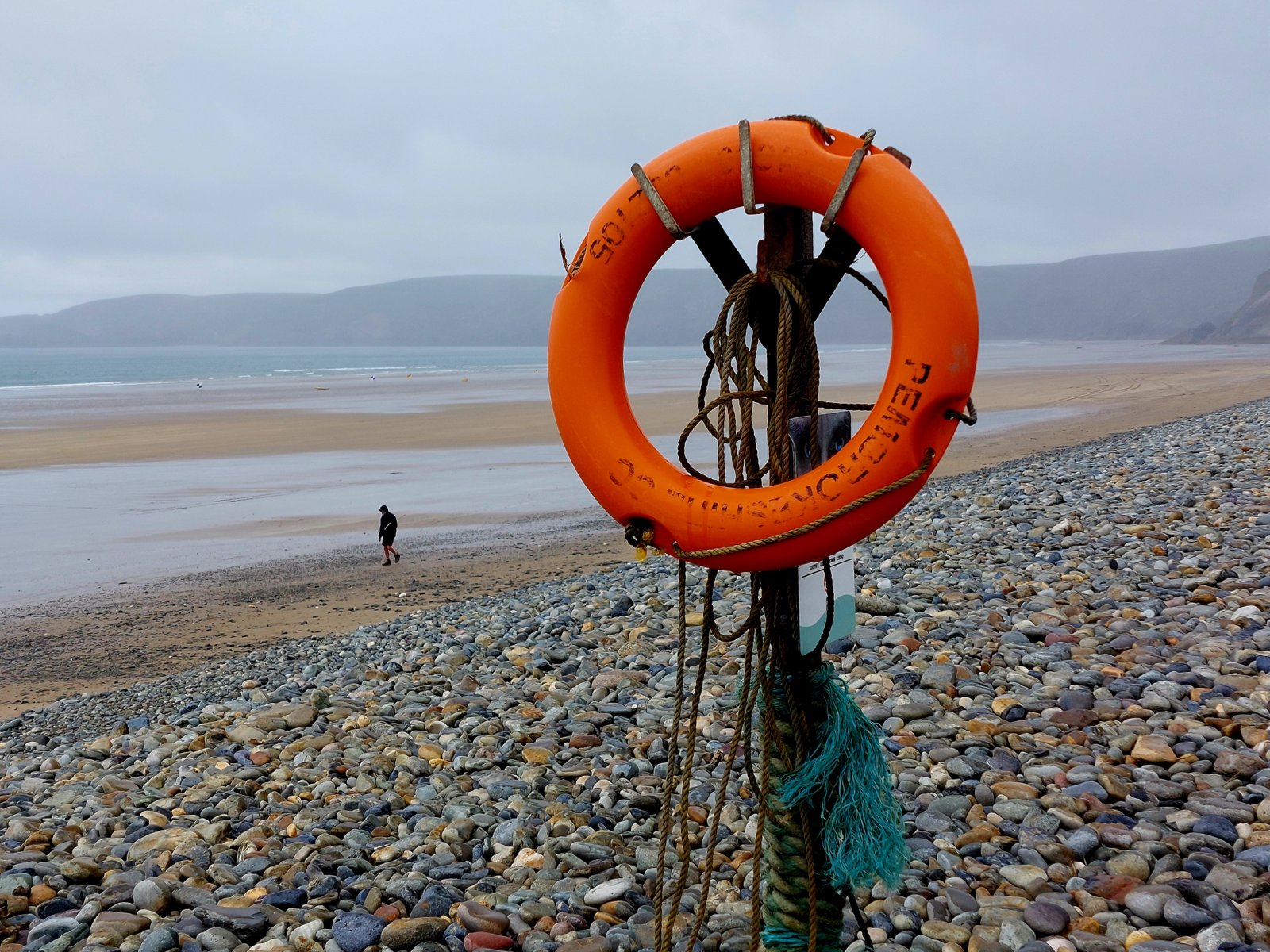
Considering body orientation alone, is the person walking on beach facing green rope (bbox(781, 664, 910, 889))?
no

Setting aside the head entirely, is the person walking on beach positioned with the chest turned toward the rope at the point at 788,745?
no

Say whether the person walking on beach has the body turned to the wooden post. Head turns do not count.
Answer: no
